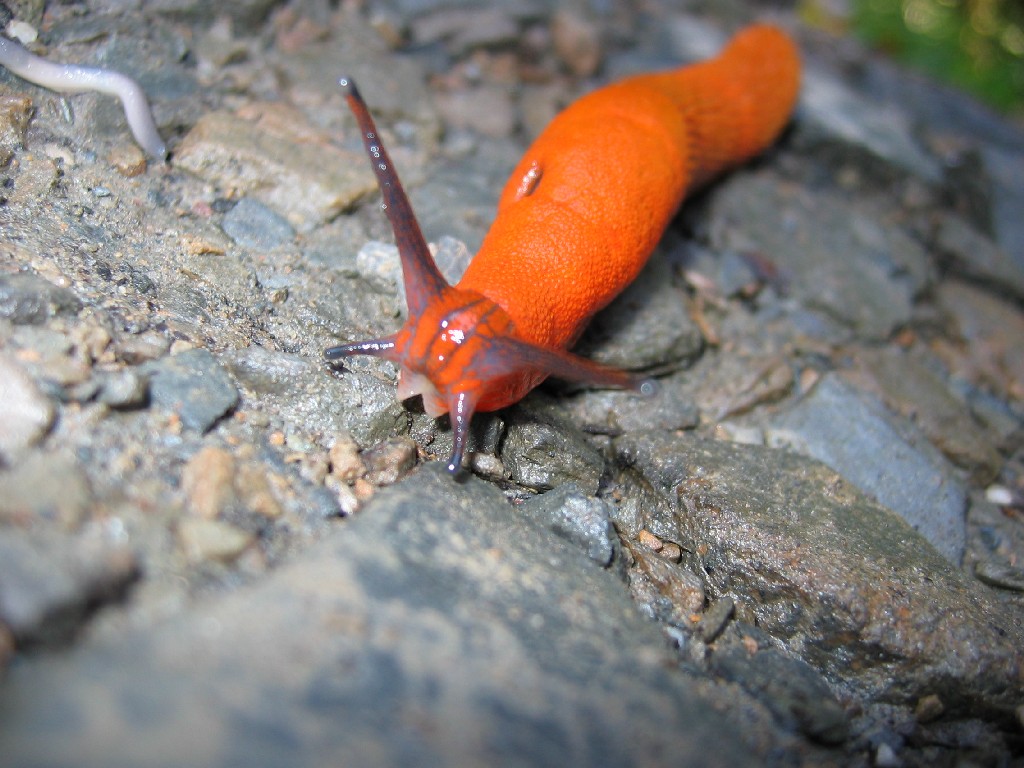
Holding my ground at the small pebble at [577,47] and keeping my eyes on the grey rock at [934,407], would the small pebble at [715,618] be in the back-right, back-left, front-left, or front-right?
front-right

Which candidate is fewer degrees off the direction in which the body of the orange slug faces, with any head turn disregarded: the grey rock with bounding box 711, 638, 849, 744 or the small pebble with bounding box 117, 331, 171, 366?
the small pebble

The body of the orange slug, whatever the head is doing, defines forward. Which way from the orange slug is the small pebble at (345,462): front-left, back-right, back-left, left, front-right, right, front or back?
front

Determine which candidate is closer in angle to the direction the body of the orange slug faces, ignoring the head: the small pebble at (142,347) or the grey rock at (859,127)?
the small pebble

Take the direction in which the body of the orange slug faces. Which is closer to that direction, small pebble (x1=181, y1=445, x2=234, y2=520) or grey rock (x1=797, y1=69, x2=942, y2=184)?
the small pebble

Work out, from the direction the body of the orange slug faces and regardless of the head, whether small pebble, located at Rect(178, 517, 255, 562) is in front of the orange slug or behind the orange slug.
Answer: in front

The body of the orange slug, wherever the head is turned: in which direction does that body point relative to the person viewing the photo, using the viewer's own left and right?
facing the viewer and to the left of the viewer

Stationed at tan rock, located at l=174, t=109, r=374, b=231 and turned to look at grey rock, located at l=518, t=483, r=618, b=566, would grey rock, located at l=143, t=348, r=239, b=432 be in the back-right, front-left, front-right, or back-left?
front-right

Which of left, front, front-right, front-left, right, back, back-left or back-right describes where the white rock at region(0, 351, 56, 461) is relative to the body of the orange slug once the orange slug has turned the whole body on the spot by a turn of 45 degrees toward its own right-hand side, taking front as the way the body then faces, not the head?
front-left

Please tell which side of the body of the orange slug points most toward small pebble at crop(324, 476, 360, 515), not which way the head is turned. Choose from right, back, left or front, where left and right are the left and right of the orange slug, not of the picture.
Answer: front
